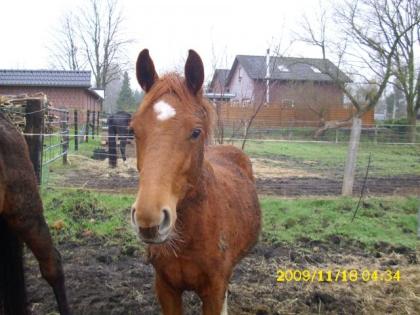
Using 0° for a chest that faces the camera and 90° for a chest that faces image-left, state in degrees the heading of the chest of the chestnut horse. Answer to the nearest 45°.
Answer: approximately 45°

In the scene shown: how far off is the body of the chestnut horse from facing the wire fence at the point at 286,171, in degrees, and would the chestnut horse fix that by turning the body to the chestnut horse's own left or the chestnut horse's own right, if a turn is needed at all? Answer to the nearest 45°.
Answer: approximately 135° to the chestnut horse's own right

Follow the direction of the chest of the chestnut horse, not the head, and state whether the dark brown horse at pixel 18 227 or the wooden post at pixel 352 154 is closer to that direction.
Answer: the dark brown horse

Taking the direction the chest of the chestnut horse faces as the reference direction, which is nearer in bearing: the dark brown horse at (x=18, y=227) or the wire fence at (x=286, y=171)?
the dark brown horse

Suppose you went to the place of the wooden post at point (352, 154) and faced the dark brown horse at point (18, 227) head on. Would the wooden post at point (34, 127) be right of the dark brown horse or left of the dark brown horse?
right

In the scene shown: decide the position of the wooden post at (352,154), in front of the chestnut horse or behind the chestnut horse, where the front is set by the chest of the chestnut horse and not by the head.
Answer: behind

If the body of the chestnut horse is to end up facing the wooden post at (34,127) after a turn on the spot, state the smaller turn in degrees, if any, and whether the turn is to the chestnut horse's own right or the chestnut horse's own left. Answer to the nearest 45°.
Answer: approximately 90° to the chestnut horse's own right

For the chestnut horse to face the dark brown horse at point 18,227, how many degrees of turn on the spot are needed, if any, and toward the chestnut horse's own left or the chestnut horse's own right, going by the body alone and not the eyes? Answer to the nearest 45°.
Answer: approximately 90° to the chestnut horse's own right
